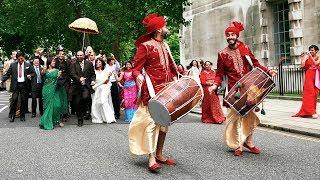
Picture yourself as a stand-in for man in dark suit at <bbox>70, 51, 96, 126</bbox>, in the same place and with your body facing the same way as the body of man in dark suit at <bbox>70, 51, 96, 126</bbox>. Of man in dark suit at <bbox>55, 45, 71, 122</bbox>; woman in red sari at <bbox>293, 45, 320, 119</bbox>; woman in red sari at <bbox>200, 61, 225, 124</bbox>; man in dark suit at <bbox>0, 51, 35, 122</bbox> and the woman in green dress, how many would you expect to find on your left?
2

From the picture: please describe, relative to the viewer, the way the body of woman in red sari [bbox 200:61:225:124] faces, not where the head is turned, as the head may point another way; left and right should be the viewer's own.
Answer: facing the viewer

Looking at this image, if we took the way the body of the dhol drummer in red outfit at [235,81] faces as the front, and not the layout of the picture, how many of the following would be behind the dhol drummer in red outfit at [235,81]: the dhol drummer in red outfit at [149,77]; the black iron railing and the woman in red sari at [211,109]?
2

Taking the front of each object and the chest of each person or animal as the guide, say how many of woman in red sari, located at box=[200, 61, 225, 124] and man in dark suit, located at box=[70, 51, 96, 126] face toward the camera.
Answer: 2

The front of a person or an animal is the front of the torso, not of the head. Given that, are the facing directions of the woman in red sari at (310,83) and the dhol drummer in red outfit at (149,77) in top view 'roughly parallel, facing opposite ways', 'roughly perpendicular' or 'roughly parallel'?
roughly perpendicular

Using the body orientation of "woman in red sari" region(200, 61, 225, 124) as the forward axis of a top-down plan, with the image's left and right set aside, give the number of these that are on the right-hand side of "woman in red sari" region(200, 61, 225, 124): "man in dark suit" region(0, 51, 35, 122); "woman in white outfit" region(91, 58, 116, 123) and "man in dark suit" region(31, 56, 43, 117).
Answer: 3

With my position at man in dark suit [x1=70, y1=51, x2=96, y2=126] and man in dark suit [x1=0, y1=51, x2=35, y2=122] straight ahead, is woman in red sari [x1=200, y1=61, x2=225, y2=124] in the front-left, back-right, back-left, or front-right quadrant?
back-right

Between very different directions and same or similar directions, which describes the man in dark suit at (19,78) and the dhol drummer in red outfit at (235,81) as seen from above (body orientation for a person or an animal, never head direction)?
same or similar directions

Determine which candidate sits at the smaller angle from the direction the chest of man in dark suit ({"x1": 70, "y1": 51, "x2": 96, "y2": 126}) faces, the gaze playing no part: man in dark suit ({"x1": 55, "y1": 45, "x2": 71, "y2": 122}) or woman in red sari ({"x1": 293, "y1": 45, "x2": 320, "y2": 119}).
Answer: the woman in red sari

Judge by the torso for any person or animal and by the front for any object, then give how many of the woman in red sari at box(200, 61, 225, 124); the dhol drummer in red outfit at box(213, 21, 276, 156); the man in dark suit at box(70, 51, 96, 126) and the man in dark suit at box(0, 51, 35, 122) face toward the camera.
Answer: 4

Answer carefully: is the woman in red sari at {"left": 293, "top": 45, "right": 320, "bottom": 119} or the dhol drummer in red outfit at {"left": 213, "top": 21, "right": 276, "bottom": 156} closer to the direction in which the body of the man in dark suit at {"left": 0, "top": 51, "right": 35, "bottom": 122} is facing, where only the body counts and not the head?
the dhol drummer in red outfit

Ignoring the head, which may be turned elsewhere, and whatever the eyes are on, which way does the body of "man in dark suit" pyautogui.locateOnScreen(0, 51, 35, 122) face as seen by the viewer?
toward the camera

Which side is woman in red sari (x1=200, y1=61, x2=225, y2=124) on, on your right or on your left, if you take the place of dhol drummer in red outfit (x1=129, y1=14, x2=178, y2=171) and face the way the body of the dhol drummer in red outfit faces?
on your left

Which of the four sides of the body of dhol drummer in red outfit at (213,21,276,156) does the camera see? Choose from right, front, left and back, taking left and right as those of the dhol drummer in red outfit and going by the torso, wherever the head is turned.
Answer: front

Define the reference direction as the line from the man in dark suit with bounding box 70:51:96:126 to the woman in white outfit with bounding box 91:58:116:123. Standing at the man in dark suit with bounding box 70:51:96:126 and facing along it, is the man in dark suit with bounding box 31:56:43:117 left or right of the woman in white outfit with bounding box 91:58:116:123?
left

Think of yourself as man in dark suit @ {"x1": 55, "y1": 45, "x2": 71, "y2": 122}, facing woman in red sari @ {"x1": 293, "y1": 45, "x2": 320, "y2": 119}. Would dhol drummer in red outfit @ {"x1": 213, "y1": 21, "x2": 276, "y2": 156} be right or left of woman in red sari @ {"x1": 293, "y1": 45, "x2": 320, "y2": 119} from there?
right

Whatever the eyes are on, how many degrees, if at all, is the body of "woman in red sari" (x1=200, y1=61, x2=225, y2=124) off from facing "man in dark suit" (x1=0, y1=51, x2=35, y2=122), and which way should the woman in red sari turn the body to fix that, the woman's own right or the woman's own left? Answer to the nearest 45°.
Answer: approximately 90° to the woman's own right

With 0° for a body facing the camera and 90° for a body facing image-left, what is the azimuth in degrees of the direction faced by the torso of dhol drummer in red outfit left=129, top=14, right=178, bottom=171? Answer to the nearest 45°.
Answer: approximately 315°
